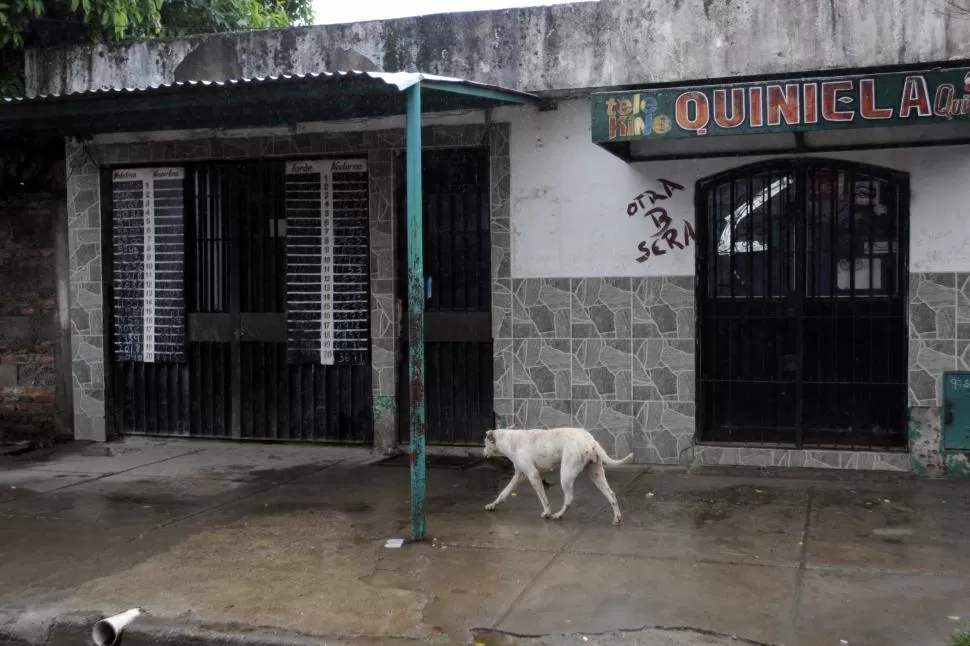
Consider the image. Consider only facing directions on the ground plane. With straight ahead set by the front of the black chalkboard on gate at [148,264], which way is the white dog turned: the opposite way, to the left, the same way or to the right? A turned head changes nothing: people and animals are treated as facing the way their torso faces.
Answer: to the right

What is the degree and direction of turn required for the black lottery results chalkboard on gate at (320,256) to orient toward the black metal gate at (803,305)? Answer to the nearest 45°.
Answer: approximately 45° to its left

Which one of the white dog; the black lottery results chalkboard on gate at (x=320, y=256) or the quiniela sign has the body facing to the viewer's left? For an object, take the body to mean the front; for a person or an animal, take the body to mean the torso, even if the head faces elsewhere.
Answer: the white dog

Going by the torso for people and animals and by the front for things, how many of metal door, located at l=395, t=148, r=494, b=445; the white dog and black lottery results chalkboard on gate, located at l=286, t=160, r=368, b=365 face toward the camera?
2

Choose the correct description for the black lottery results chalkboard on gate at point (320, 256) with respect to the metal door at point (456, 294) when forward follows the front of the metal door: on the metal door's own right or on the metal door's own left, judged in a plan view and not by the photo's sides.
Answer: on the metal door's own right

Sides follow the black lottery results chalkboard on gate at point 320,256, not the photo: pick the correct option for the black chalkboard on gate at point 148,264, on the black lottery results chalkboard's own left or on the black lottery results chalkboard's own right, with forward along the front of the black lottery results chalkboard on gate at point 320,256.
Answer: on the black lottery results chalkboard's own right

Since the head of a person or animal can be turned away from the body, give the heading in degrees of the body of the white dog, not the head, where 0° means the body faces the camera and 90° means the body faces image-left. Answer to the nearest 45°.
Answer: approximately 90°

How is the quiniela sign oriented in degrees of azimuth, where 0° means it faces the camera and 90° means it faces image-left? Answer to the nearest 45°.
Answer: approximately 0°

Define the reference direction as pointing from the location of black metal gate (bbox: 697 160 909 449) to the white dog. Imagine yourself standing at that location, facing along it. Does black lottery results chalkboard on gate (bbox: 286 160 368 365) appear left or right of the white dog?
right

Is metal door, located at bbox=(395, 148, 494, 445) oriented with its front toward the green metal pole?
yes

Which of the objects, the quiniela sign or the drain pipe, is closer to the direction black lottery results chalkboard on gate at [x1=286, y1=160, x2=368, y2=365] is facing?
the drain pipe
